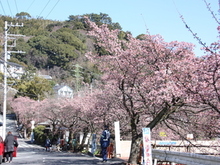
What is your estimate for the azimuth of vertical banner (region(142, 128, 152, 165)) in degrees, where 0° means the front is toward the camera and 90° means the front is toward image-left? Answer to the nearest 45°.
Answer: approximately 0°

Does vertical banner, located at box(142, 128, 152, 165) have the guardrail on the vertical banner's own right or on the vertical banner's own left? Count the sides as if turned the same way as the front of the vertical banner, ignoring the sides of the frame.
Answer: on the vertical banner's own left
